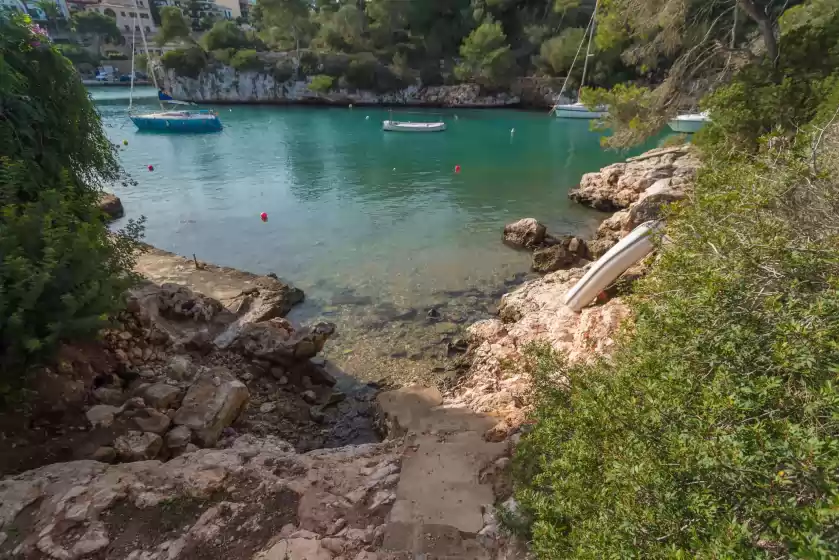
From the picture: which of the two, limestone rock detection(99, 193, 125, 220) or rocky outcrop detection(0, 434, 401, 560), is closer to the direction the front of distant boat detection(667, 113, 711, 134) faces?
the limestone rock

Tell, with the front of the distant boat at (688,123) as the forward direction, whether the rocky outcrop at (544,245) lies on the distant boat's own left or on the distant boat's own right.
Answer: on the distant boat's own left

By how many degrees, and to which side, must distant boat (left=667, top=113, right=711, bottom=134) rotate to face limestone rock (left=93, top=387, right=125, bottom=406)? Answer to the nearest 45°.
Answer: approximately 90° to its left

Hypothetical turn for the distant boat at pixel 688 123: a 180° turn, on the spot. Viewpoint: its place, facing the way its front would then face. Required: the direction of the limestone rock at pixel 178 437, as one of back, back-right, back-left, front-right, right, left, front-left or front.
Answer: right

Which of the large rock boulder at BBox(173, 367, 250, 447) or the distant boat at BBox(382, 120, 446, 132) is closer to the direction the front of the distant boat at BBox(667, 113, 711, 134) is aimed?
the distant boat

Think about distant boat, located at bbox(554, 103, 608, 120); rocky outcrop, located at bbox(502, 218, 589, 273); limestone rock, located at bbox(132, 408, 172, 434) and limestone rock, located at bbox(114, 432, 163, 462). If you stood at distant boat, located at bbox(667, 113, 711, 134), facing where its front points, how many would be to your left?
3

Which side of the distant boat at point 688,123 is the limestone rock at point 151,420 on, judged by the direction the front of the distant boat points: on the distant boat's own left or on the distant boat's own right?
on the distant boat's own left

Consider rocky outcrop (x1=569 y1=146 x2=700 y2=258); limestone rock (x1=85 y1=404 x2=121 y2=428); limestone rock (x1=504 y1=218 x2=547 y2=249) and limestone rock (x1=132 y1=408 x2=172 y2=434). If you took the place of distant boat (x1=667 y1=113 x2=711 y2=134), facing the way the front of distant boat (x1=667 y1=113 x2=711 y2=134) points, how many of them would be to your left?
4

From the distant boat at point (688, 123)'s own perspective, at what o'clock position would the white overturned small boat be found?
The white overturned small boat is roughly at 9 o'clock from the distant boat.

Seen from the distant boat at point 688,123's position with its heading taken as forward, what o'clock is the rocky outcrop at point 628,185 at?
The rocky outcrop is roughly at 9 o'clock from the distant boat.

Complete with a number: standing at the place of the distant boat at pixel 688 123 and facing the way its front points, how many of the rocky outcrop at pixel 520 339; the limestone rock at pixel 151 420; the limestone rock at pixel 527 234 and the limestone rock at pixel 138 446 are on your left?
4

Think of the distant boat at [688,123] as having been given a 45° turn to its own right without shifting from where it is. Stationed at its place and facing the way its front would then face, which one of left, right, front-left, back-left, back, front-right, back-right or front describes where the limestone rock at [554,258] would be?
back-left

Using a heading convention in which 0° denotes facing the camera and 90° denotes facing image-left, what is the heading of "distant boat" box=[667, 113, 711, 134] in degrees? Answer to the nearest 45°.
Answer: approximately 90°

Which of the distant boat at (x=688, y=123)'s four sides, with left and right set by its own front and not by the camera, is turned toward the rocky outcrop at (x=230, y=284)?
left

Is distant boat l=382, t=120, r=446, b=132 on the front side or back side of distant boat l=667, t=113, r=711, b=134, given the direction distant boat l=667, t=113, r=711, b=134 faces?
on the front side

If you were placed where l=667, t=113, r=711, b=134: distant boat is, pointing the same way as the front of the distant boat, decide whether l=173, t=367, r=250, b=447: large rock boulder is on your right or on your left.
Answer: on your left

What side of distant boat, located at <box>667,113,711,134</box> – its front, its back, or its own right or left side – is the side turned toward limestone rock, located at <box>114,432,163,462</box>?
left

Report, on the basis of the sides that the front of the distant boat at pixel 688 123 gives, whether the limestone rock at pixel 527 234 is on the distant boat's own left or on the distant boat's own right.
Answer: on the distant boat's own left

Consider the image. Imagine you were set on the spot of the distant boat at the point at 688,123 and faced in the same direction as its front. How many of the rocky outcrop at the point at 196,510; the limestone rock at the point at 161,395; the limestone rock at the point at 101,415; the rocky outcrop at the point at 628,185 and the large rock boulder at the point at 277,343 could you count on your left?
5
